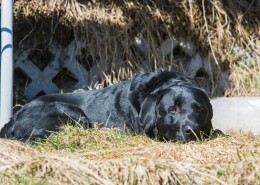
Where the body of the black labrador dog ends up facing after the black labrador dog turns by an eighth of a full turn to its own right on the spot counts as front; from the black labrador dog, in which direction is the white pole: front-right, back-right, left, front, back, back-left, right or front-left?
right

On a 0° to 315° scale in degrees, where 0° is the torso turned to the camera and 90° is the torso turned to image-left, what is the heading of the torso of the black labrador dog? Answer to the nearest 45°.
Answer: approximately 315°
